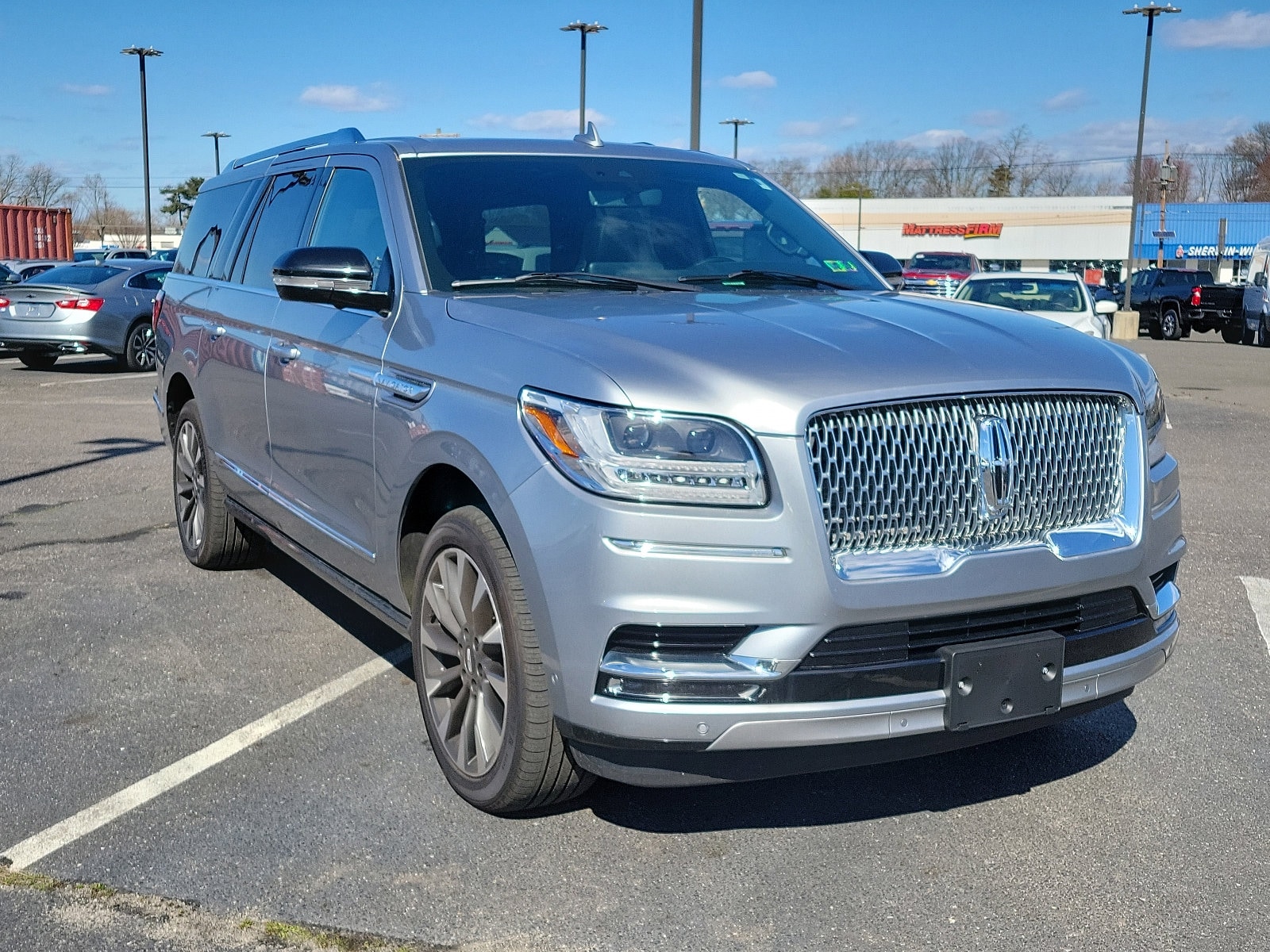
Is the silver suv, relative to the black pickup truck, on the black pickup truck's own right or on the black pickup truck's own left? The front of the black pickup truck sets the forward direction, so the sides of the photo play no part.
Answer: on the black pickup truck's own left

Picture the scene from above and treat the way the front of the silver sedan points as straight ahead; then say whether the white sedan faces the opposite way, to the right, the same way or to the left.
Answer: the opposite way

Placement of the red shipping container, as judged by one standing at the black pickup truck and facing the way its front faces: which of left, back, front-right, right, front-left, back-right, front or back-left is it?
front-left

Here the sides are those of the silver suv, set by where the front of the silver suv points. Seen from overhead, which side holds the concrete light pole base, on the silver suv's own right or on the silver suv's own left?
on the silver suv's own left

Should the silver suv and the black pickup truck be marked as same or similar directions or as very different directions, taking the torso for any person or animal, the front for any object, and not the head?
very different directions

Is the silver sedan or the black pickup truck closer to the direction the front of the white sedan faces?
the silver sedan

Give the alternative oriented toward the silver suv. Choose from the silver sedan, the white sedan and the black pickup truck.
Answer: the white sedan

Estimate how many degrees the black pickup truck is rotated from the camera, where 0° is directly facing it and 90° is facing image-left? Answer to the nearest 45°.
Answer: approximately 135°

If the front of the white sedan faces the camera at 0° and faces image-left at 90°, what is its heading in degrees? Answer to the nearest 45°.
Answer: approximately 0°

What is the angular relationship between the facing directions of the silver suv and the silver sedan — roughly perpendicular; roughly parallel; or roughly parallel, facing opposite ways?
roughly perpendicular

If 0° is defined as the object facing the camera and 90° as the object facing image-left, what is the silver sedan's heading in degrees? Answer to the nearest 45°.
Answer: approximately 225°

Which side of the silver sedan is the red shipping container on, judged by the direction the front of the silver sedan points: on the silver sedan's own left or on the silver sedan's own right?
on the silver sedan's own left

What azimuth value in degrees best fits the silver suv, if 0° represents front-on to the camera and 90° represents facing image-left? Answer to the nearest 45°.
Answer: approximately 315°

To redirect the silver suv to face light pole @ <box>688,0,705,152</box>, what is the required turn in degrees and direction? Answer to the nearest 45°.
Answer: approximately 135° to its left

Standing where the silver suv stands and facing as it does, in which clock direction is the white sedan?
The white sedan is roughly at 8 o'clock from the silver suv.

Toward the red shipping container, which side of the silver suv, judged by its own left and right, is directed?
back

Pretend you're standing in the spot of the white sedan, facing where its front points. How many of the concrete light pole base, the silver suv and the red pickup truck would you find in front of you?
1

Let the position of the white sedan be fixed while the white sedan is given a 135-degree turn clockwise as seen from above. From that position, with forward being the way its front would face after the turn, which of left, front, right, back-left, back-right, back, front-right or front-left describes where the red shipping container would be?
front
